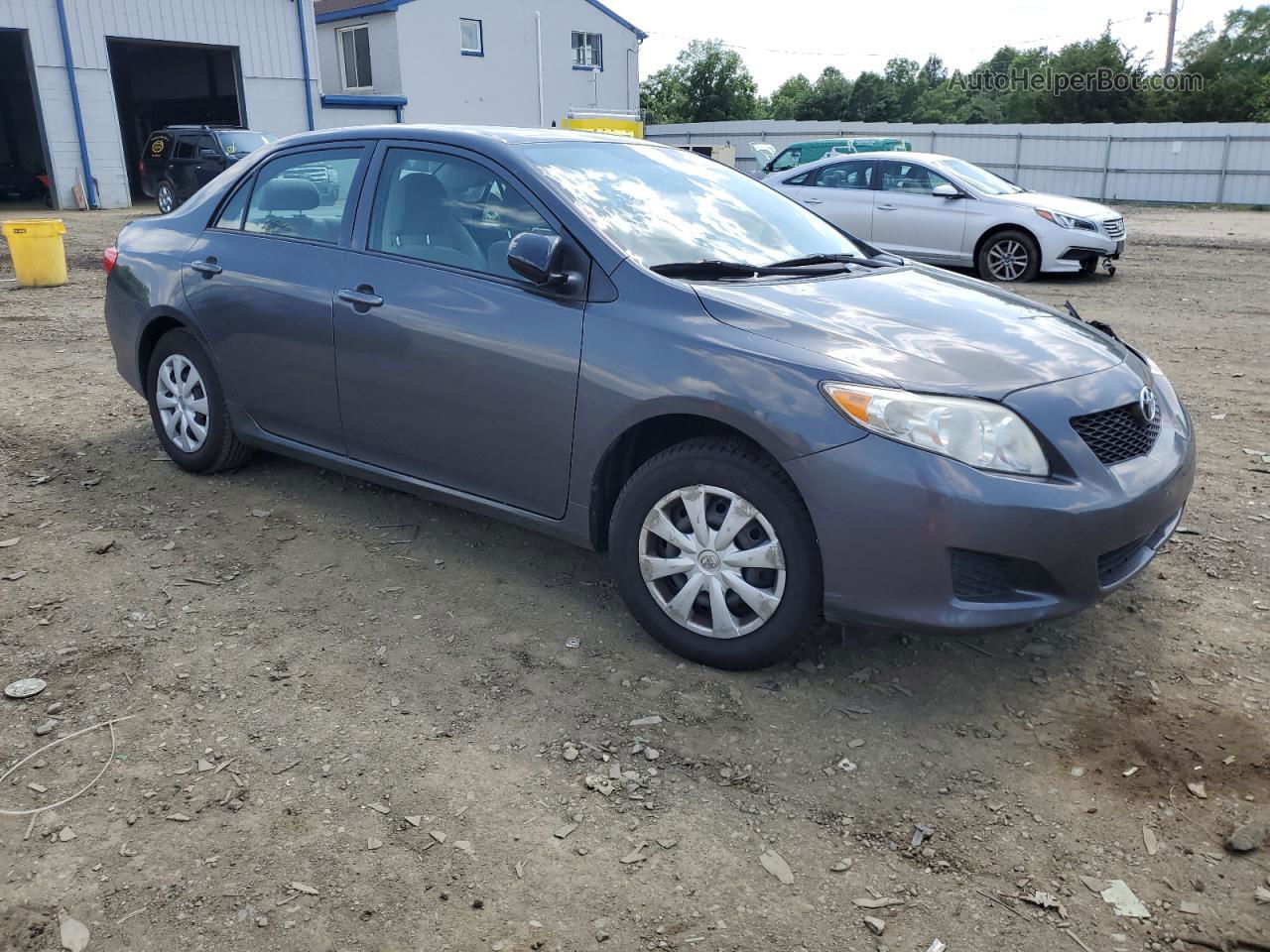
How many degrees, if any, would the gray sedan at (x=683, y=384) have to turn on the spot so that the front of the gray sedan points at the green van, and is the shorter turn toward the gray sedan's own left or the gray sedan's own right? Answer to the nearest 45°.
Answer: approximately 135° to the gray sedan's own left

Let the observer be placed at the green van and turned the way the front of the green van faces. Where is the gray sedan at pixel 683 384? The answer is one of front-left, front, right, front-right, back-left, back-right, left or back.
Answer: left

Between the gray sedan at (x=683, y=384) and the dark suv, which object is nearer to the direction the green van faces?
the dark suv

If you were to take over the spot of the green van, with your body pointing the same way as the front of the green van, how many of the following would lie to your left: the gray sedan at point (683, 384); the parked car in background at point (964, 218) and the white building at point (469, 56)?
2

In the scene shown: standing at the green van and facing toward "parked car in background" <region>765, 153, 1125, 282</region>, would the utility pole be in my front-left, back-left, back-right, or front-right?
back-left

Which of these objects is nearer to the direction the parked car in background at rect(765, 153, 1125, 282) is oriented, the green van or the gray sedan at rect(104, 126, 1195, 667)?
the gray sedan

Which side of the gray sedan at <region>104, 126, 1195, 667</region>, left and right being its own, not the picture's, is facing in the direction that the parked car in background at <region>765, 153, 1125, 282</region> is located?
left

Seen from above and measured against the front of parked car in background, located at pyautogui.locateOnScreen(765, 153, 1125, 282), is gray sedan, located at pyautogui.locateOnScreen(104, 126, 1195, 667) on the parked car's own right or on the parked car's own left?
on the parked car's own right

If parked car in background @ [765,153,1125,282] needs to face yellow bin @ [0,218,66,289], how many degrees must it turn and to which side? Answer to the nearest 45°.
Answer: approximately 135° to its right

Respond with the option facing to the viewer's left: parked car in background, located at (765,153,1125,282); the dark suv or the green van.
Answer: the green van

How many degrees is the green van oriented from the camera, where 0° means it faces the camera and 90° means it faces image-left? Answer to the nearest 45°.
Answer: approximately 90°

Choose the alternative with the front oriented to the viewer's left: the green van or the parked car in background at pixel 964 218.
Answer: the green van

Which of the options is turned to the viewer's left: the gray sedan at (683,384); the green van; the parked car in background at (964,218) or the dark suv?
the green van

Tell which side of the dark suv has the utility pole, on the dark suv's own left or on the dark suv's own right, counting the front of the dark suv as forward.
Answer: on the dark suv's own left
